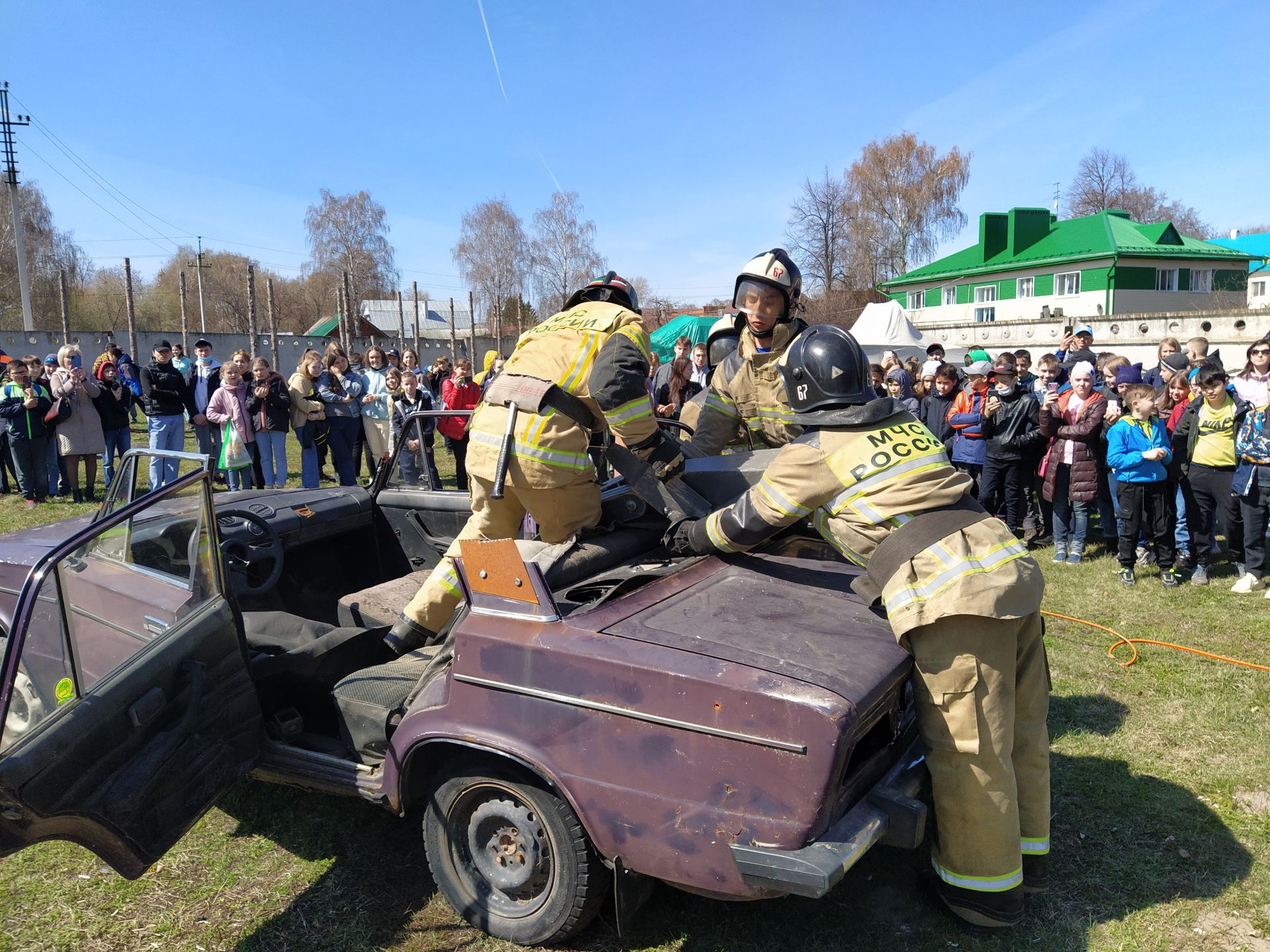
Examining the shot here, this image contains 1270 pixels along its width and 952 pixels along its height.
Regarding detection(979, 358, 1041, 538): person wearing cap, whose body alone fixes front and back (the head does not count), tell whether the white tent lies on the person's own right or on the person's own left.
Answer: on the person's own right

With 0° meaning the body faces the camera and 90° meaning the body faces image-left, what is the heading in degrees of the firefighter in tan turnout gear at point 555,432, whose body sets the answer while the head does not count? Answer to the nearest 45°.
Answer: approximately 225°

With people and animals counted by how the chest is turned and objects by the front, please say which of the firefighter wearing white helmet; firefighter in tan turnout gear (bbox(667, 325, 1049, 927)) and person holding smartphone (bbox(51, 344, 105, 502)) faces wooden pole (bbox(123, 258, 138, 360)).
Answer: the firefighter in tan turnout gear

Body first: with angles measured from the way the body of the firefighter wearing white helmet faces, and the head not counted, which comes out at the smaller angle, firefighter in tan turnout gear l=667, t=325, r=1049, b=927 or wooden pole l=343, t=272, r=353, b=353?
the firefighter in tan turnout gear

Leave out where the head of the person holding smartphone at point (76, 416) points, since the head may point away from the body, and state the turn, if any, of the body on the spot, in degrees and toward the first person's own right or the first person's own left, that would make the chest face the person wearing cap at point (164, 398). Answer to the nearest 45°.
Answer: approximately 45° to the first person's own left

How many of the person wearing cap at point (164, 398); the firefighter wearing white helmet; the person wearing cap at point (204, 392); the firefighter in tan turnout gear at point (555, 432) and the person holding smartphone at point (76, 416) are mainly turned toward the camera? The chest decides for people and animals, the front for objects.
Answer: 4
